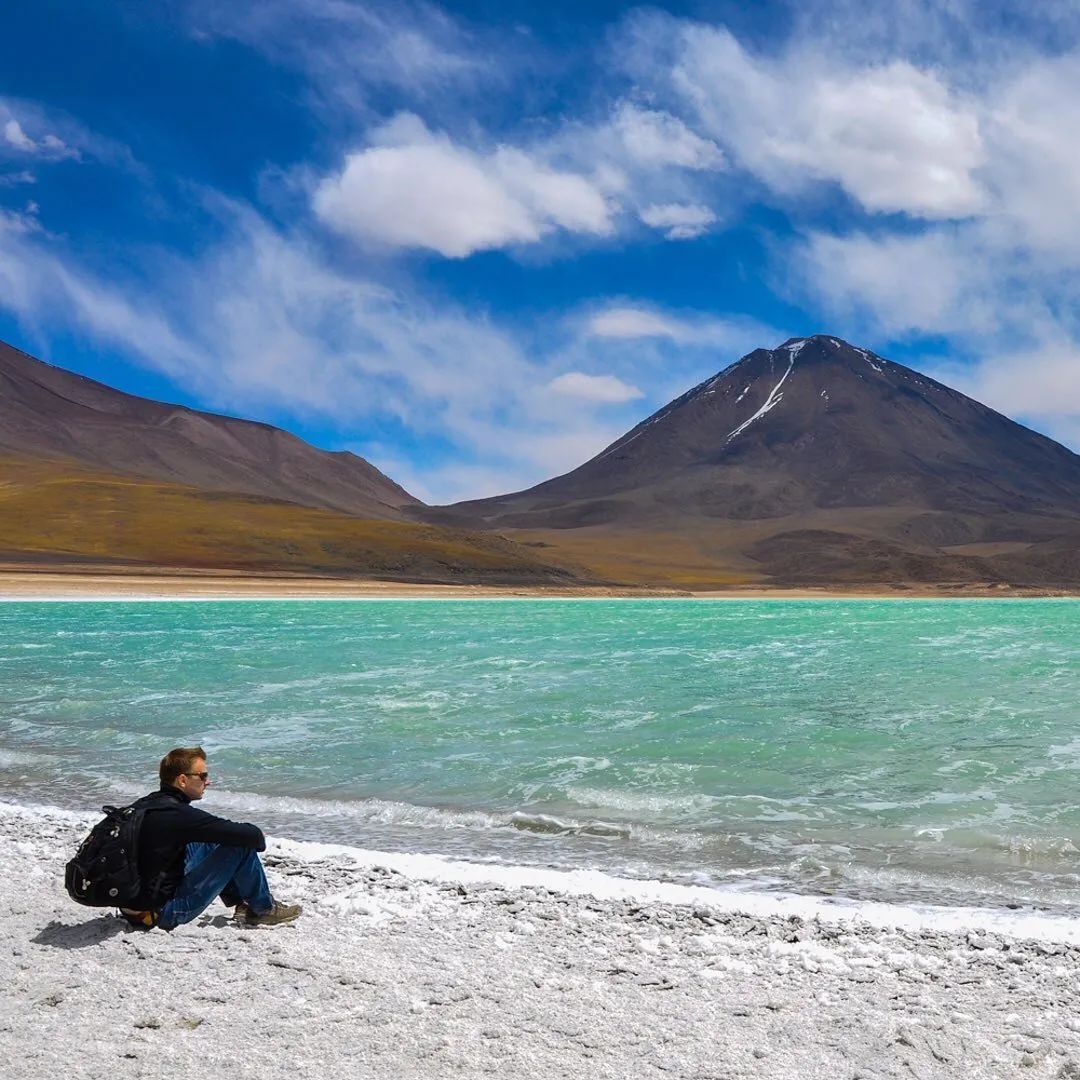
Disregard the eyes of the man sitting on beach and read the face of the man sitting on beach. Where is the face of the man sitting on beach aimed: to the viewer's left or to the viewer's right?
to the viewer's right

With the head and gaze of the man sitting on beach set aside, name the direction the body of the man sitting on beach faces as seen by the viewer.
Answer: to the viewer's right
